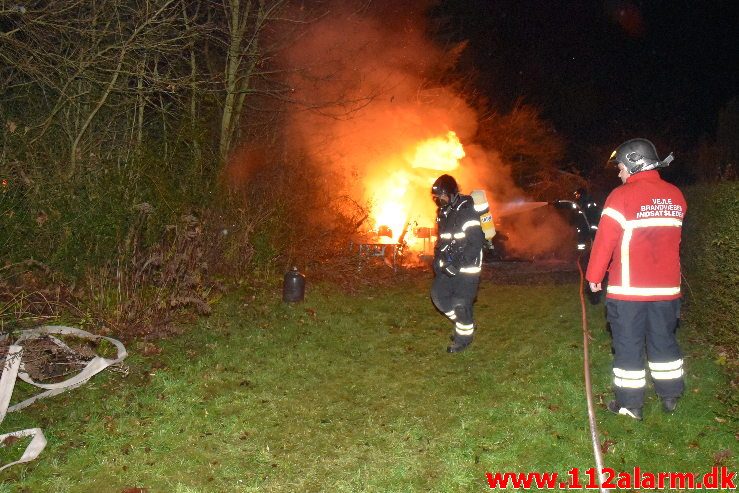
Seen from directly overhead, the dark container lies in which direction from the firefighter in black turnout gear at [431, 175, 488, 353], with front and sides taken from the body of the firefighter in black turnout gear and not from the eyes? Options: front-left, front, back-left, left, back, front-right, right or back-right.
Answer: right

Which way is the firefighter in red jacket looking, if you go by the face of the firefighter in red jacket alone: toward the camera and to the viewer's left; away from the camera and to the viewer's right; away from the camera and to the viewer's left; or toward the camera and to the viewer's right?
away from the camera and to the viewer's left

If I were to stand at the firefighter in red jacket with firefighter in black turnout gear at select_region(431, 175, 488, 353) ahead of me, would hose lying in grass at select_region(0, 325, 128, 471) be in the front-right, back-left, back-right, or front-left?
front-left

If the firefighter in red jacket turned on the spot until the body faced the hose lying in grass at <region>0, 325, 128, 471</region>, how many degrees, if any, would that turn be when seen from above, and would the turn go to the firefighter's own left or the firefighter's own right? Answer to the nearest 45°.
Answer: approximately 45° to the firefighter's own left

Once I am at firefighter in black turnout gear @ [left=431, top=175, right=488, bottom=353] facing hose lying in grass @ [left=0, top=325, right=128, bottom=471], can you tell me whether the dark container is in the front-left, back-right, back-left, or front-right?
front-right

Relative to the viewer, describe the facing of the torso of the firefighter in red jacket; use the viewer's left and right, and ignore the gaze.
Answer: facing away from the viewer and to the left of the viewer

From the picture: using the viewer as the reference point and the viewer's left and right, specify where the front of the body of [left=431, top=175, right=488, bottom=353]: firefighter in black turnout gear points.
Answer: facing the viewer and to the left of the viewer

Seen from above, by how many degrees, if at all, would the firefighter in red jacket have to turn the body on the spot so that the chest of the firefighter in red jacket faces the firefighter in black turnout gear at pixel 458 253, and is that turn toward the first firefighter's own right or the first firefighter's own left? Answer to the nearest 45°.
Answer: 0° — they already face them

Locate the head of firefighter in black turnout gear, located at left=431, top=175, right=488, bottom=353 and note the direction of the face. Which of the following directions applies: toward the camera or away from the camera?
toward the camera

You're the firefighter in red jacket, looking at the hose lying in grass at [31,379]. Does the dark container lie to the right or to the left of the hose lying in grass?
right

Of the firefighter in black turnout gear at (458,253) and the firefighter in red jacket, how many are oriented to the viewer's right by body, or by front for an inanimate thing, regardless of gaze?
0

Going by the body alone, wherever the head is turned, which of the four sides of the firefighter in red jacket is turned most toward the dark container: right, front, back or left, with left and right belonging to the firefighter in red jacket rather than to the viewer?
front
